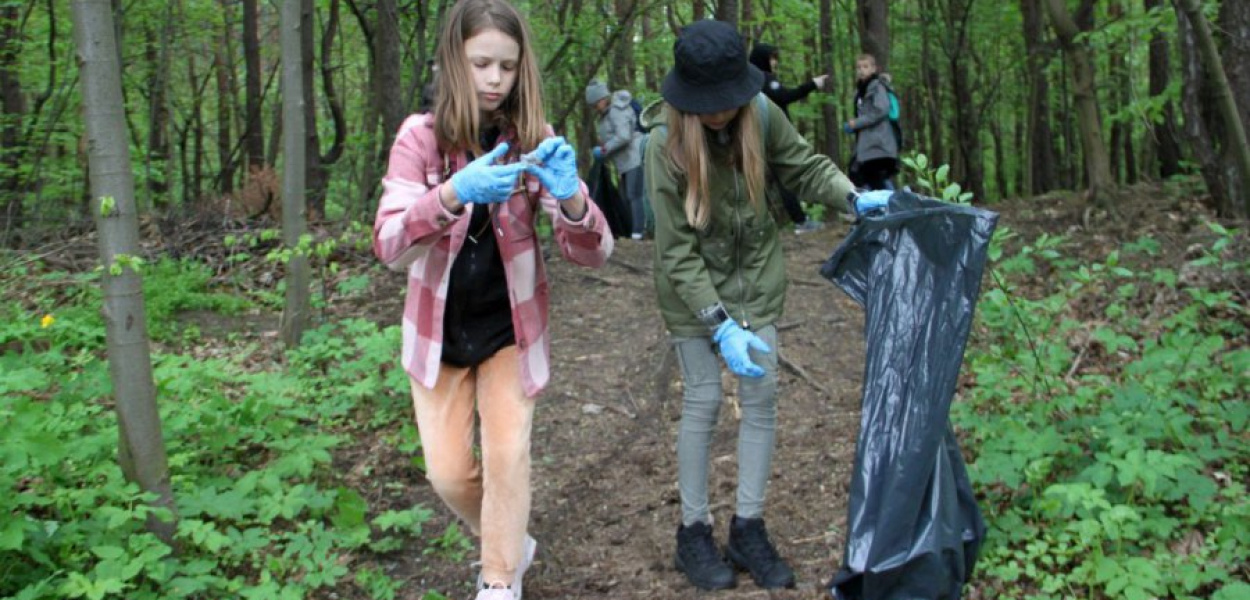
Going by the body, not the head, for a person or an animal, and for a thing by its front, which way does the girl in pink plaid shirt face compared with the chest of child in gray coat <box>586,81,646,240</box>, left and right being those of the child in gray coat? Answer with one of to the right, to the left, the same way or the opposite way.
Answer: to the left

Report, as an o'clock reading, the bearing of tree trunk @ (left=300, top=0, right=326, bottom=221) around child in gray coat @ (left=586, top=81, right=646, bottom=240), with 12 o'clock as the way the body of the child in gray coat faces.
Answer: The tree trunk is roughly at 12 o'clock from the child in gray coat.

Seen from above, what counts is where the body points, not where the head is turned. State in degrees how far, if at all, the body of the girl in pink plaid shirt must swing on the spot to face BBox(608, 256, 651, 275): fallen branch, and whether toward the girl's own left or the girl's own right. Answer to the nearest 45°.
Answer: approximately 180°

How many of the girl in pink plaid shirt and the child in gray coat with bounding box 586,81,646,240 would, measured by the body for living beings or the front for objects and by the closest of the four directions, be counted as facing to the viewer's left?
1

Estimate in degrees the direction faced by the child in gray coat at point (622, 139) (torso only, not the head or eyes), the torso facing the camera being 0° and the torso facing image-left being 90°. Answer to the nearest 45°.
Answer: approximately 90°

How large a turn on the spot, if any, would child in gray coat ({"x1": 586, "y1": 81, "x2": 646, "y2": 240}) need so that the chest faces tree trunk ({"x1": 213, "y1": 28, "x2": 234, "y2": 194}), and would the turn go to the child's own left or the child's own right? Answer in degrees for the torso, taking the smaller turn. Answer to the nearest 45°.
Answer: approximately 45° to the child's own right

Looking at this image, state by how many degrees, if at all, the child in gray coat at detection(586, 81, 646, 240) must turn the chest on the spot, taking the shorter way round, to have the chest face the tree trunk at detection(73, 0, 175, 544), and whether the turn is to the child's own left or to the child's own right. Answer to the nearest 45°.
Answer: approximately 90° to the child's own left

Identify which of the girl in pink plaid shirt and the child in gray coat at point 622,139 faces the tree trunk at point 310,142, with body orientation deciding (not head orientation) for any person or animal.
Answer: the child in gray coat

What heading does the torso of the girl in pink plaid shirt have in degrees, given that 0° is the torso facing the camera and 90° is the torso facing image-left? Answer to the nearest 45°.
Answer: approximately 0°

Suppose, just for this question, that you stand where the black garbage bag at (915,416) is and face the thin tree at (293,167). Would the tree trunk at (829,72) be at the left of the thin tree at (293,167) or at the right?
right
